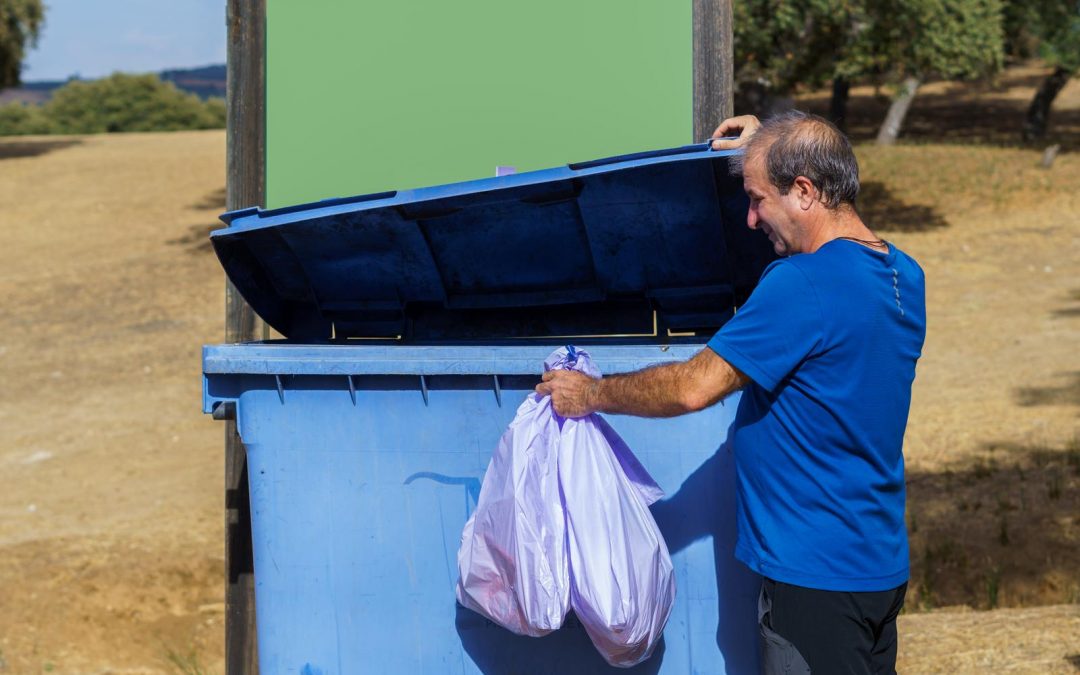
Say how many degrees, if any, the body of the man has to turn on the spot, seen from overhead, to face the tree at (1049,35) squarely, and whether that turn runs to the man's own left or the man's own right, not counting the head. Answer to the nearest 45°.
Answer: approximately 45° to the man's own right

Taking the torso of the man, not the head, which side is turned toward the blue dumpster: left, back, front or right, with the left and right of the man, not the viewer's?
front

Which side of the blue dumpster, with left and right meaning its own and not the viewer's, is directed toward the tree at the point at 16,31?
back

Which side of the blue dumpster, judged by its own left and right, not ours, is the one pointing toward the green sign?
back

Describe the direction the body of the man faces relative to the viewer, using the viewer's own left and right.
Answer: facing away from the viewer and to the left of the viewer

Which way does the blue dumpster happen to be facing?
toward the camera

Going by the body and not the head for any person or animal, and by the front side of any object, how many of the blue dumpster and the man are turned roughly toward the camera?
1

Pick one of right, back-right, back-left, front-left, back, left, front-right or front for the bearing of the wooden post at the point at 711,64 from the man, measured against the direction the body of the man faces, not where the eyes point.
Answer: front-right

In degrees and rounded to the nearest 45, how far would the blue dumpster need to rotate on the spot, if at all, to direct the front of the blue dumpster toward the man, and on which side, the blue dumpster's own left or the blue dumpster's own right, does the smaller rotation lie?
approximately 45° to the blue dumpster's own left

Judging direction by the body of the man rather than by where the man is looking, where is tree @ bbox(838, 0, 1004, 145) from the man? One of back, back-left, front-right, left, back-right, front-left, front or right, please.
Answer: front-right
